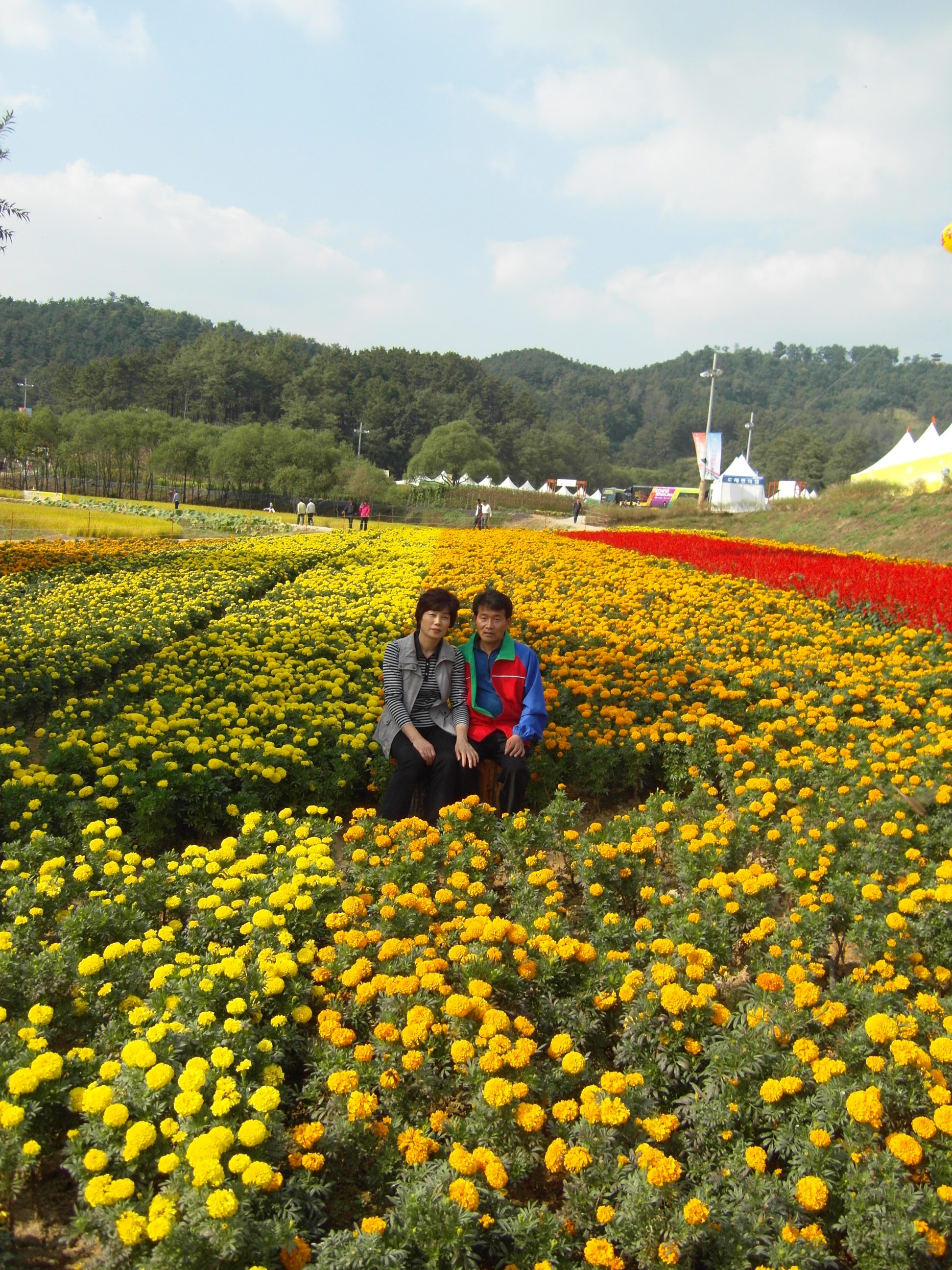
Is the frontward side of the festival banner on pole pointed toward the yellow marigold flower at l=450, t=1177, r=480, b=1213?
yes

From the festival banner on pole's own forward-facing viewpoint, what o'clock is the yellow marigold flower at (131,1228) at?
The yellow marigold flower is roughly at 12 o'clock from the festival banner on pole.

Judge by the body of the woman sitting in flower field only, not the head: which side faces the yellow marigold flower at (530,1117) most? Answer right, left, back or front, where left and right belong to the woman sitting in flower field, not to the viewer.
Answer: front

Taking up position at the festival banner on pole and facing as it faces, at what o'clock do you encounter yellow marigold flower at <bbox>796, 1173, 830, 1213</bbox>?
The yellow marigold flower is roughly at 12 o'clock from the festival banner on pole.

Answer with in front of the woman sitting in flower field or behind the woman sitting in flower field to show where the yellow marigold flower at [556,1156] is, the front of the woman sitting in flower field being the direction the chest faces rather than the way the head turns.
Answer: in front

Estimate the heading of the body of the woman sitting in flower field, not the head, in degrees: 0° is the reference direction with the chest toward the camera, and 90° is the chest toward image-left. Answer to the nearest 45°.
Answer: approximately 0°

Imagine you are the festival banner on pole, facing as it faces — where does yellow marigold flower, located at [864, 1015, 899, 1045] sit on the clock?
The yellow marigold flower is roughly at 12 o'clock from the festival banner on pole.

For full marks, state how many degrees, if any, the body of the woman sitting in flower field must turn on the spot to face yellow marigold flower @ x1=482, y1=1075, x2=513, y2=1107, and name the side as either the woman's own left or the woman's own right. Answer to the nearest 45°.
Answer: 0° — they already face it

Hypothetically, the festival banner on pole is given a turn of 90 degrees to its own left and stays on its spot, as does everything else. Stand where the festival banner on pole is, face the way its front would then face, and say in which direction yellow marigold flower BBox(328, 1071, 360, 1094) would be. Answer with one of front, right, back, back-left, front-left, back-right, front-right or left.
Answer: right

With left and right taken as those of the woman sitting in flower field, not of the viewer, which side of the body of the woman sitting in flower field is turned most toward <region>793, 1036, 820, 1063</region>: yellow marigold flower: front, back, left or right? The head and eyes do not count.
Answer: front

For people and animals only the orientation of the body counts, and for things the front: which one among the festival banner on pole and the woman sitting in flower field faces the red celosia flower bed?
the festival banner on pole

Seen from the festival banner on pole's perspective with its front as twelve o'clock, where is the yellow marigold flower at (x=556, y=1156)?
The yellow marigold flower is roughly at 12 o'clock from the festival banner on pole.

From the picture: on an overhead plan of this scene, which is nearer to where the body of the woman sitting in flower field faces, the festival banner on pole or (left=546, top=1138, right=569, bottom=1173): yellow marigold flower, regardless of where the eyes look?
the yellow marigold flower

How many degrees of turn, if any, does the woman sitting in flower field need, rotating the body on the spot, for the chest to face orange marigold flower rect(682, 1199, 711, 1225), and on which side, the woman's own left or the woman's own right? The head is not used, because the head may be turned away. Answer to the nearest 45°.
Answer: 0° — they already face it

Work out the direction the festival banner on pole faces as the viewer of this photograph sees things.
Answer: facing the viewer
